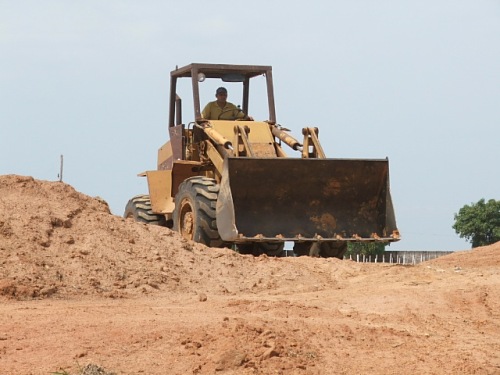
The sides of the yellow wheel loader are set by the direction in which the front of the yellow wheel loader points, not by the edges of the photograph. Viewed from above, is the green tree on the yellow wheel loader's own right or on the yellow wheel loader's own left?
on the yellow wheel loader's own left

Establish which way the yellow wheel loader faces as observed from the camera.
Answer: facing the viewer and to the right of the viewer

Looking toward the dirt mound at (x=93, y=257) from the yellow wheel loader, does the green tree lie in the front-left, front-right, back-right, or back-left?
back-right

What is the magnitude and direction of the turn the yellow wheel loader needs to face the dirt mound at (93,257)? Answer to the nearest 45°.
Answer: approximately 90° to its right
